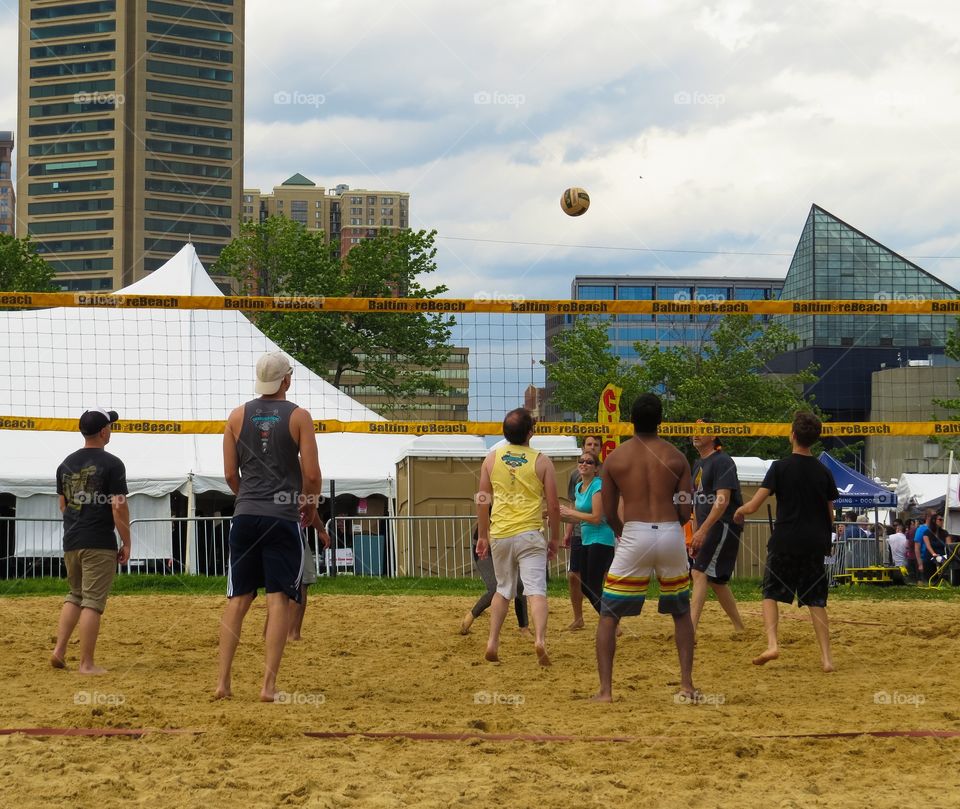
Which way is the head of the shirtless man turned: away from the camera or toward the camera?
away from the camera

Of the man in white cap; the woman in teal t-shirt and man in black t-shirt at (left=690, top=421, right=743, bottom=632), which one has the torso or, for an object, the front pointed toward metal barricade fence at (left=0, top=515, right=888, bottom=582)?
the man in white cap

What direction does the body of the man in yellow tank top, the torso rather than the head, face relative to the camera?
away from the camera

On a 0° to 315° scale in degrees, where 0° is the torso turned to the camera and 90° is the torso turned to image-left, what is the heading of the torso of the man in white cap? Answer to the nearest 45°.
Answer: approximately 180°

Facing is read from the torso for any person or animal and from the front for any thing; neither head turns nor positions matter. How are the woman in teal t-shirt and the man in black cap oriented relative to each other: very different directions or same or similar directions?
very different directions

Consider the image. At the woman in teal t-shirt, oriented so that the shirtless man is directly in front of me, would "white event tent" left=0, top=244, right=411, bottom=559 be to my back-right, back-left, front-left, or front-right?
back-right

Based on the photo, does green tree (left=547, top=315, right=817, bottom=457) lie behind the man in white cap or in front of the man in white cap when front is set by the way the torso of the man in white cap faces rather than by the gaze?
in front

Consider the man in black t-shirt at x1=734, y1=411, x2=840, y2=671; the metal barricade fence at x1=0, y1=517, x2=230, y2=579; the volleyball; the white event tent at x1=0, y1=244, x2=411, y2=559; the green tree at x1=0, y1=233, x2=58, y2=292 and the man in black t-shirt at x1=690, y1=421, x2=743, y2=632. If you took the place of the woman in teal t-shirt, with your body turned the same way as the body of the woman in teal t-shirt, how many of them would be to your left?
2

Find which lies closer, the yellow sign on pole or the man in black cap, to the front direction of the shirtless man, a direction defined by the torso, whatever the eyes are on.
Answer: the yellow sign on pole

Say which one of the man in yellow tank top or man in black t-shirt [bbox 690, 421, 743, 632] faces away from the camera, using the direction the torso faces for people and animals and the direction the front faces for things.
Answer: the man in yellow tank top

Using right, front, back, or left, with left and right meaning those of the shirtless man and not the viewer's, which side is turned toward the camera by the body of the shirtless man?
back

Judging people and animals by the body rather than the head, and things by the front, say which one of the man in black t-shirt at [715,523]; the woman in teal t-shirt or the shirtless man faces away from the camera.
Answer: the shirtless man

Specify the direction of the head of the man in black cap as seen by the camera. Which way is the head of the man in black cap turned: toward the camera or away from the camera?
away from the camera

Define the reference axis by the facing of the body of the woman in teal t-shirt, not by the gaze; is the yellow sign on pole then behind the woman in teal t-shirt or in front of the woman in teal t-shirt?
behind

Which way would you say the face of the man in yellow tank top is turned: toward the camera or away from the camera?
away from the camera
